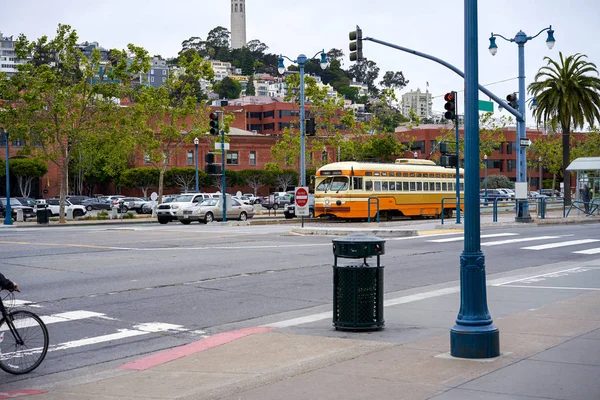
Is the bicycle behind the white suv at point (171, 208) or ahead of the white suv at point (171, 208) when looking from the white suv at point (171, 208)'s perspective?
ahead

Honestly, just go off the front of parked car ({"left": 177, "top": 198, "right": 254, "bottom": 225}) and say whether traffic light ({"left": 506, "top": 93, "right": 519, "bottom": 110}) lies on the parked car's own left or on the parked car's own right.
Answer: on the parked car's own left

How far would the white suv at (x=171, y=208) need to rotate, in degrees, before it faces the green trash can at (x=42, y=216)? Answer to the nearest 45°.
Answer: approximately 45° to its right

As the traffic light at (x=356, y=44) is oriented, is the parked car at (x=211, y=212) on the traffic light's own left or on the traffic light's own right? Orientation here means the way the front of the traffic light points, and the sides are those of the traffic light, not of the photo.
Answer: on the traffic light's own right

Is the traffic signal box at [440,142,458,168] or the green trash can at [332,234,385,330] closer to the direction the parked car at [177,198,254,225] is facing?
the green trash can

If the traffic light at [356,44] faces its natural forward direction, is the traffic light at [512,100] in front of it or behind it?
behind

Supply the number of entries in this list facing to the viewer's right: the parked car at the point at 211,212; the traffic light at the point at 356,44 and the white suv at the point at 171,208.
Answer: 0

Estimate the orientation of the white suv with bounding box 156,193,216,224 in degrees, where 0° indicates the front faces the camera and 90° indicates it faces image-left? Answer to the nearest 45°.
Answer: approximately 45°

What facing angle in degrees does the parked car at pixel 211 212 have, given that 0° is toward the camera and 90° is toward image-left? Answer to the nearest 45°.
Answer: approximately 45°

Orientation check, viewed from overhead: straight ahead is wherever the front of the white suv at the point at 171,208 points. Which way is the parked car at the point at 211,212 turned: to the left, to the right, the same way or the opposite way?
the same way

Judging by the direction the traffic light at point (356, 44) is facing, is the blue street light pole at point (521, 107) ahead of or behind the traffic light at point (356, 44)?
behind
